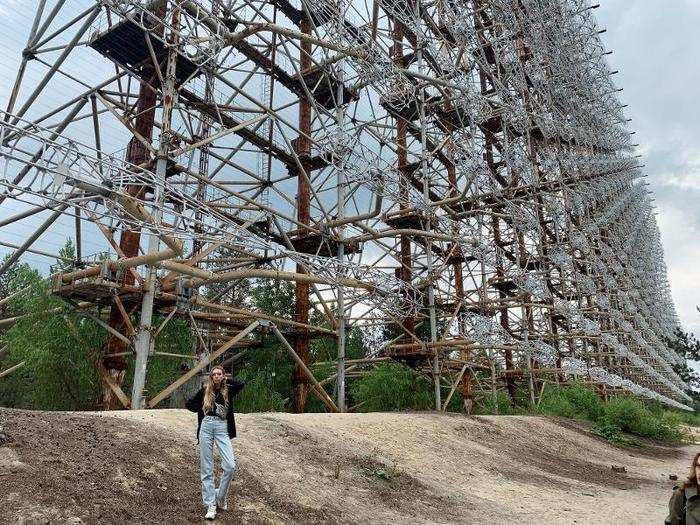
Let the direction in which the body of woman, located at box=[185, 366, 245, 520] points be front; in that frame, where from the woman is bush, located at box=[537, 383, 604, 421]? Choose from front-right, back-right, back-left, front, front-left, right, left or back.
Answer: back-left

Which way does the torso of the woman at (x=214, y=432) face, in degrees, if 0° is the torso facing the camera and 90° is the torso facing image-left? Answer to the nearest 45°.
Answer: approximately 0°

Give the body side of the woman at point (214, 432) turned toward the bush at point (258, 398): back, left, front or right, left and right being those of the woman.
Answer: back

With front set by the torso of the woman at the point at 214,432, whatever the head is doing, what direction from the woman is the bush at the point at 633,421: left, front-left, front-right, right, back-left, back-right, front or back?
back-left

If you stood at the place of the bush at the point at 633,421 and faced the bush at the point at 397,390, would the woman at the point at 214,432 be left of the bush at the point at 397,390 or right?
left

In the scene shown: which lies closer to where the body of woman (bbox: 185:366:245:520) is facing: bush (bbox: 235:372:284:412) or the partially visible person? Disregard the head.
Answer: the partially visible person

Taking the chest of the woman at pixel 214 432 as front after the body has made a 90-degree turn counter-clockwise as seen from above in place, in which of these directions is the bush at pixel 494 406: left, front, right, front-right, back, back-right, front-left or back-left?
front-left

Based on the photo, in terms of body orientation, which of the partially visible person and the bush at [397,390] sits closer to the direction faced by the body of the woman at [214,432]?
the partially visible person

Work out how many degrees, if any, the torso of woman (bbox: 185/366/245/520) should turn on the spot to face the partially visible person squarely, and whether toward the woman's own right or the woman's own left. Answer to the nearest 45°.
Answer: approximately 45° to the woman's own left

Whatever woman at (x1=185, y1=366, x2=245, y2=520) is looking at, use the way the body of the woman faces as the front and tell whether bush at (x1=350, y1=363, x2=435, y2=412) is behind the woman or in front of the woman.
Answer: behind
